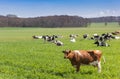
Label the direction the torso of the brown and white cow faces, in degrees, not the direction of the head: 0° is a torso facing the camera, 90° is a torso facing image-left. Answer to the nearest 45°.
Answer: approximately 90°
